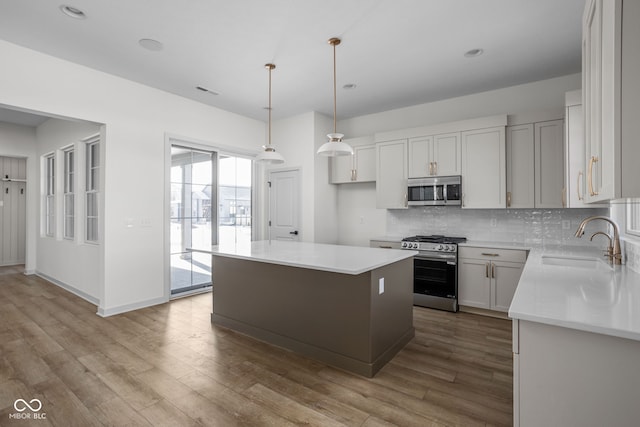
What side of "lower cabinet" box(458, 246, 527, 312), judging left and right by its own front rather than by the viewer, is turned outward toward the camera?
front

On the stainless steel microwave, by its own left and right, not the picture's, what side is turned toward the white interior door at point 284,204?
right

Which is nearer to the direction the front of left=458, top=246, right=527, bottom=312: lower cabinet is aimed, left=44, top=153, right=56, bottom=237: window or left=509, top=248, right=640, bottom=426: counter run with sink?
the counter run with sink

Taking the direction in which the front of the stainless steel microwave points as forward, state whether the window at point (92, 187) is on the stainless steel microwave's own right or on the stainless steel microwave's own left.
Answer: on the stainless steel microwave's own right

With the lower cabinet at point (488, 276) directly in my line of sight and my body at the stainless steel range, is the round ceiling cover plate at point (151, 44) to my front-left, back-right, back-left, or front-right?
back-right

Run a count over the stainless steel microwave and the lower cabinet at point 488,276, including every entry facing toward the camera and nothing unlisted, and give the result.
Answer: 2

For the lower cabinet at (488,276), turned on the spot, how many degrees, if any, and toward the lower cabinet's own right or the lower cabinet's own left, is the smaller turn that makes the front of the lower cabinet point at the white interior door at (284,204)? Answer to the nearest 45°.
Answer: approximately 90° to the lower cabinet's own right

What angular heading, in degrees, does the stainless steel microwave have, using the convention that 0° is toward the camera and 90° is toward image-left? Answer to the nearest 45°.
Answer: approximately 0°

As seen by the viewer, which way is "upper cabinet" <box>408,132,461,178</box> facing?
toward the camera

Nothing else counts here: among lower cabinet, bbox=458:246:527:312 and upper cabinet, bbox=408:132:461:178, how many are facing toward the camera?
2

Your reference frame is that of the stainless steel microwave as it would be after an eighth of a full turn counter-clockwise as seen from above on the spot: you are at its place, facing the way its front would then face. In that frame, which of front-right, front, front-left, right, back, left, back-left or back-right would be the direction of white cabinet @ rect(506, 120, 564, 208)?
front-left
